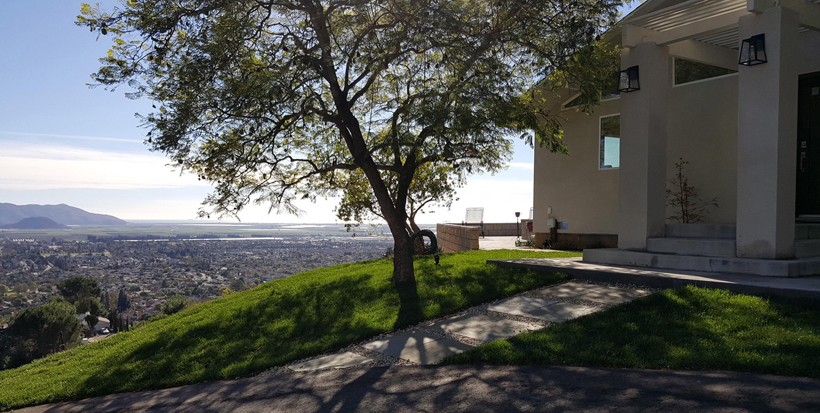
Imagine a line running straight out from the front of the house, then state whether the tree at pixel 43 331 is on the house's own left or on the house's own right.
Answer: on the house's own right

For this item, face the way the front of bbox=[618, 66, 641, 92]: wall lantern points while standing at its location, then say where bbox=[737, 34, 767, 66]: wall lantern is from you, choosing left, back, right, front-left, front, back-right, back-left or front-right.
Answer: left

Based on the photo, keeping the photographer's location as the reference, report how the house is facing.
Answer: facing the viewer and to the left of the viewer

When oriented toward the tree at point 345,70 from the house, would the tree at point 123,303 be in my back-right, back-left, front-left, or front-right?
front-right

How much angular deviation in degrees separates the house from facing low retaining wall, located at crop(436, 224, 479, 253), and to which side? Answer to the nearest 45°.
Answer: approximately 90° to its right

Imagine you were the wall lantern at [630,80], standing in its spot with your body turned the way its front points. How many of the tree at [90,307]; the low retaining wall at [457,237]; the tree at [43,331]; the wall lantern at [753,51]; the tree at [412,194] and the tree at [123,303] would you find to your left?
1

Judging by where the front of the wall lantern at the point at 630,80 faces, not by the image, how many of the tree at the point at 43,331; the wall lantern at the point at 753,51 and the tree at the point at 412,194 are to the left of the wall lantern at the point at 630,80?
1
